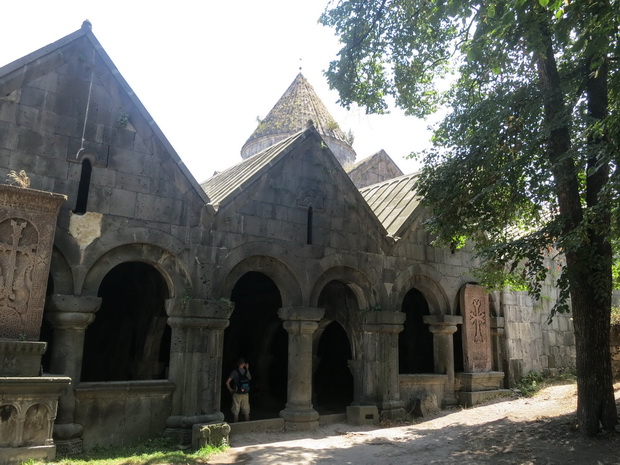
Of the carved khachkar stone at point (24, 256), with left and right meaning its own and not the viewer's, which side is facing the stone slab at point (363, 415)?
left

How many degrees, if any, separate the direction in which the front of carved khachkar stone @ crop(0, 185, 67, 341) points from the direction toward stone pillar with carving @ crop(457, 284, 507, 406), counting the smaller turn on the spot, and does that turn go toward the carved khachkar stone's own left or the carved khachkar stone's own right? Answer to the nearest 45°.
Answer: approximately 90° to the carved khachkar stone's own left

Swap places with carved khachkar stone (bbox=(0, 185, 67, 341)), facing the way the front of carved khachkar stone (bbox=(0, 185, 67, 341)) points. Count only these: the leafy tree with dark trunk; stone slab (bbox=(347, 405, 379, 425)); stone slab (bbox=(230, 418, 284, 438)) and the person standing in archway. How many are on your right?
0

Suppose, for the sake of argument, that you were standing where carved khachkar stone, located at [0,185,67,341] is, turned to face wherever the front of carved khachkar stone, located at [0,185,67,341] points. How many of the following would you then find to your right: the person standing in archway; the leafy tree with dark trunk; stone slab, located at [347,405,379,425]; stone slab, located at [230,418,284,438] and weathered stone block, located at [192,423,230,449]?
0

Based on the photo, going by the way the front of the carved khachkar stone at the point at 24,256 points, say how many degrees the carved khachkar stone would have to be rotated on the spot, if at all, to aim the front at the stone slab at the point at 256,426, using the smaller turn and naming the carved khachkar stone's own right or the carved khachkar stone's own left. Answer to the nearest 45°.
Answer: approximately 90° to the carved khachkar stone's own left

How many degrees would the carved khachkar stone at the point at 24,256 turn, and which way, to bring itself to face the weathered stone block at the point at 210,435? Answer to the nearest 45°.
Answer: approximately 90° to its left

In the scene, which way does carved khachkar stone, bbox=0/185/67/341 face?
toward the camera

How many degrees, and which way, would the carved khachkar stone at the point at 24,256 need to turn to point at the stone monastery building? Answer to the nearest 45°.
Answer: approximately 135° to its left
